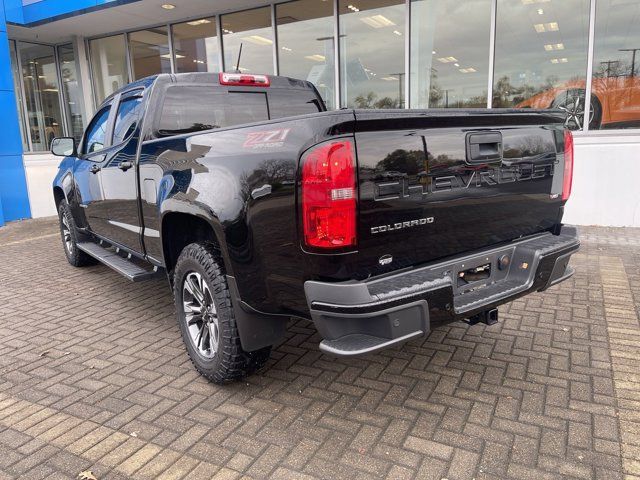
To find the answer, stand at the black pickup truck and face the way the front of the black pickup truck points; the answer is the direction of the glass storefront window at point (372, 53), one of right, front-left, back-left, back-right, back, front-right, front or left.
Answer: front-right

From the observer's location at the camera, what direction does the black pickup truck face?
facing away from the viewer and to the left of the viewer

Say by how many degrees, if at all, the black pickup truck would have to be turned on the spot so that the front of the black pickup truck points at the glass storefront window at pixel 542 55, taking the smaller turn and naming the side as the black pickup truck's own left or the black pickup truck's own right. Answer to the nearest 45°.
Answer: approximately 90° to the black pickup truck's own right

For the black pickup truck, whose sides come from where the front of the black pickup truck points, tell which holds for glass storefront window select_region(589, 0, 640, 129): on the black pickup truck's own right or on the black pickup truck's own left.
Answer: on the black pickup truck's own right

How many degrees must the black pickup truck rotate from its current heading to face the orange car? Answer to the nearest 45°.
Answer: approximately 90° to its right

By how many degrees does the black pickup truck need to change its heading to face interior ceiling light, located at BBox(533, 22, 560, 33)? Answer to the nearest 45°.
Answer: approximately 90° to its right

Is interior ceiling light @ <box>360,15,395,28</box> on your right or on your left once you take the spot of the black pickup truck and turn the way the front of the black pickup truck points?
on your right

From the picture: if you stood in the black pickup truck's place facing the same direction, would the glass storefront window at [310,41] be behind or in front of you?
in front
